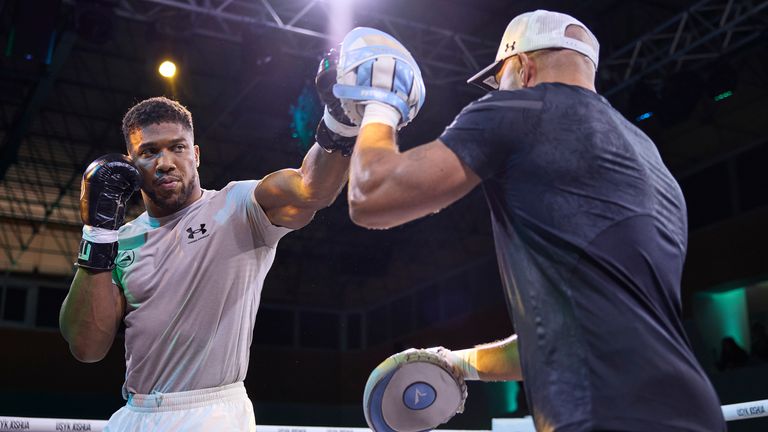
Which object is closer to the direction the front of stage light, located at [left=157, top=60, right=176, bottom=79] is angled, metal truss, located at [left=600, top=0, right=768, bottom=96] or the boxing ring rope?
the boxing ring rope

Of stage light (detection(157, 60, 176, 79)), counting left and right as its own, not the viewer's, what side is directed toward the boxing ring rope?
front

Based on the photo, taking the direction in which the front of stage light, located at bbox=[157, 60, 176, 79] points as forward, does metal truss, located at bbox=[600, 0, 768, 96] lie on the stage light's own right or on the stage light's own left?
on the stage light's own left

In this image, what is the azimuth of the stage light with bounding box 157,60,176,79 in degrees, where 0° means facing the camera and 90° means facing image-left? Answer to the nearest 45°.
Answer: approximately 0°
